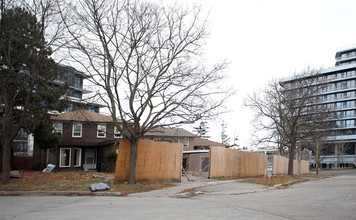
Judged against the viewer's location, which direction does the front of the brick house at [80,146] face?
facing the viewer

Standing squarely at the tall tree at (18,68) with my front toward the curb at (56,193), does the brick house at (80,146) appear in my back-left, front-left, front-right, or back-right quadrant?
back-left

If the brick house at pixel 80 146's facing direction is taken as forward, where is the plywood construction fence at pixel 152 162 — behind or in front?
in front

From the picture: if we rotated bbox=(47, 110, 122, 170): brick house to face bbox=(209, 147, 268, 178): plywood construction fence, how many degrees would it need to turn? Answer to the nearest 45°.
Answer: approximately 45° to its left

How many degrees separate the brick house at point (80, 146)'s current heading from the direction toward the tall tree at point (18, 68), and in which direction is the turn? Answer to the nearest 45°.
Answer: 0° — it already faces it

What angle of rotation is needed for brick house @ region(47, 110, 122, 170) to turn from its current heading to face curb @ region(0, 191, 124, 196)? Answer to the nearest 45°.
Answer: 0° — it already faces it

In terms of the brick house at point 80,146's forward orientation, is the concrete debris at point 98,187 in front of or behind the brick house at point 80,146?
in front

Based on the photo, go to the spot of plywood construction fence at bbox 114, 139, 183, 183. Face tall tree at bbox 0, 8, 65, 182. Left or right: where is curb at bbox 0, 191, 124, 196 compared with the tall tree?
left
